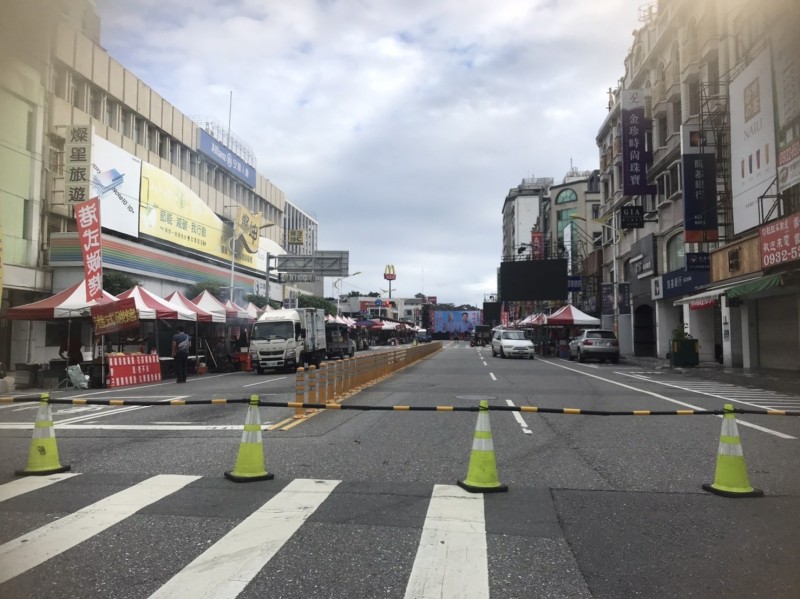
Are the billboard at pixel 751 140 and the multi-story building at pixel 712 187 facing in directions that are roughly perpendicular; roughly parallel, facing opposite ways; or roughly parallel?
roughly parallel

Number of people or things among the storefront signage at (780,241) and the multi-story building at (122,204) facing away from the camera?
0

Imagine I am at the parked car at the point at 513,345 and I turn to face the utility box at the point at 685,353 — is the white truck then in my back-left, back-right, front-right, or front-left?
front-right

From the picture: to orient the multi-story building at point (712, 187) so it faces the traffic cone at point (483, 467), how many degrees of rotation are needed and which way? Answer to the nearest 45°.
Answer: approximately 45° to its left

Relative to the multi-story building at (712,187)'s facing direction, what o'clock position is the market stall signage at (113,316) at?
The market stall signage is roughly at 12 o'clock from the multi-story building.

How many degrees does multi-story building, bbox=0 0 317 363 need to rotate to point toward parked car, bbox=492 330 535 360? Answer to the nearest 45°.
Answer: approximately 45° to its left

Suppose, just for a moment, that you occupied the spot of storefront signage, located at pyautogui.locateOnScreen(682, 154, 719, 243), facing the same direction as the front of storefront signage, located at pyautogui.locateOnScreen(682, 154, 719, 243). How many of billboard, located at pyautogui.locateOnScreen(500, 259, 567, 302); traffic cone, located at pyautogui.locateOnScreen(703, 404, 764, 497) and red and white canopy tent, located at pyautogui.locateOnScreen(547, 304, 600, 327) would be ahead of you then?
1

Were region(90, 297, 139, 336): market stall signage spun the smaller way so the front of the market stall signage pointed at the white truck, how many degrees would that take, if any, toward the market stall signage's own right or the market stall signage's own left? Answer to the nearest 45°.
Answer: approximately 135° to the market stall signage's own left

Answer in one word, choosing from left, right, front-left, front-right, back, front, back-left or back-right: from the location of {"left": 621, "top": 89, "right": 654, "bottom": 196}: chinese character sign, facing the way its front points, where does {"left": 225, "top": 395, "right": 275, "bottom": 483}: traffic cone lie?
front

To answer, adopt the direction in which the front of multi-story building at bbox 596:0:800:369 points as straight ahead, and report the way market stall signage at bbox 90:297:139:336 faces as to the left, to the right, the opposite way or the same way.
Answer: to the left

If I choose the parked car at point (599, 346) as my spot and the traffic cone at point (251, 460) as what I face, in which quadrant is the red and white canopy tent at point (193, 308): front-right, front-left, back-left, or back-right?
front-right

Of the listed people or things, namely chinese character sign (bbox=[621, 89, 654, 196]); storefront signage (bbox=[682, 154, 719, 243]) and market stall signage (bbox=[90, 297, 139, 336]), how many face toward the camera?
3

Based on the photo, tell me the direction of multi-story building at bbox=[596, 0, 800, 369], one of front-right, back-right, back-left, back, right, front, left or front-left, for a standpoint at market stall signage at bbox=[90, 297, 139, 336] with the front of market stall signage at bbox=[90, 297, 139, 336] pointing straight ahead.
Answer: left

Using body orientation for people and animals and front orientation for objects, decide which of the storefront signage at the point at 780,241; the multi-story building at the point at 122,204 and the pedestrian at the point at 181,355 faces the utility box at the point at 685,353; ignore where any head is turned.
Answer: the multi-story building

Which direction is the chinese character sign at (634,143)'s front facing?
toward the camera

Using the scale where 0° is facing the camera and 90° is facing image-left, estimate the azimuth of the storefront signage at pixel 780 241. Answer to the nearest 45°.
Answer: approximately 45°
